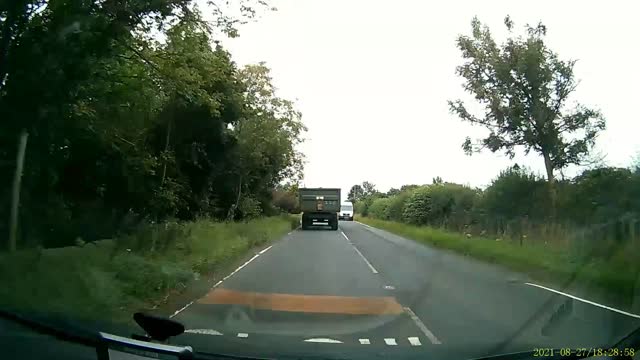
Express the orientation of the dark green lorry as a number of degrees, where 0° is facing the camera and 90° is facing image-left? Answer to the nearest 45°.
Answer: approximately 180°
